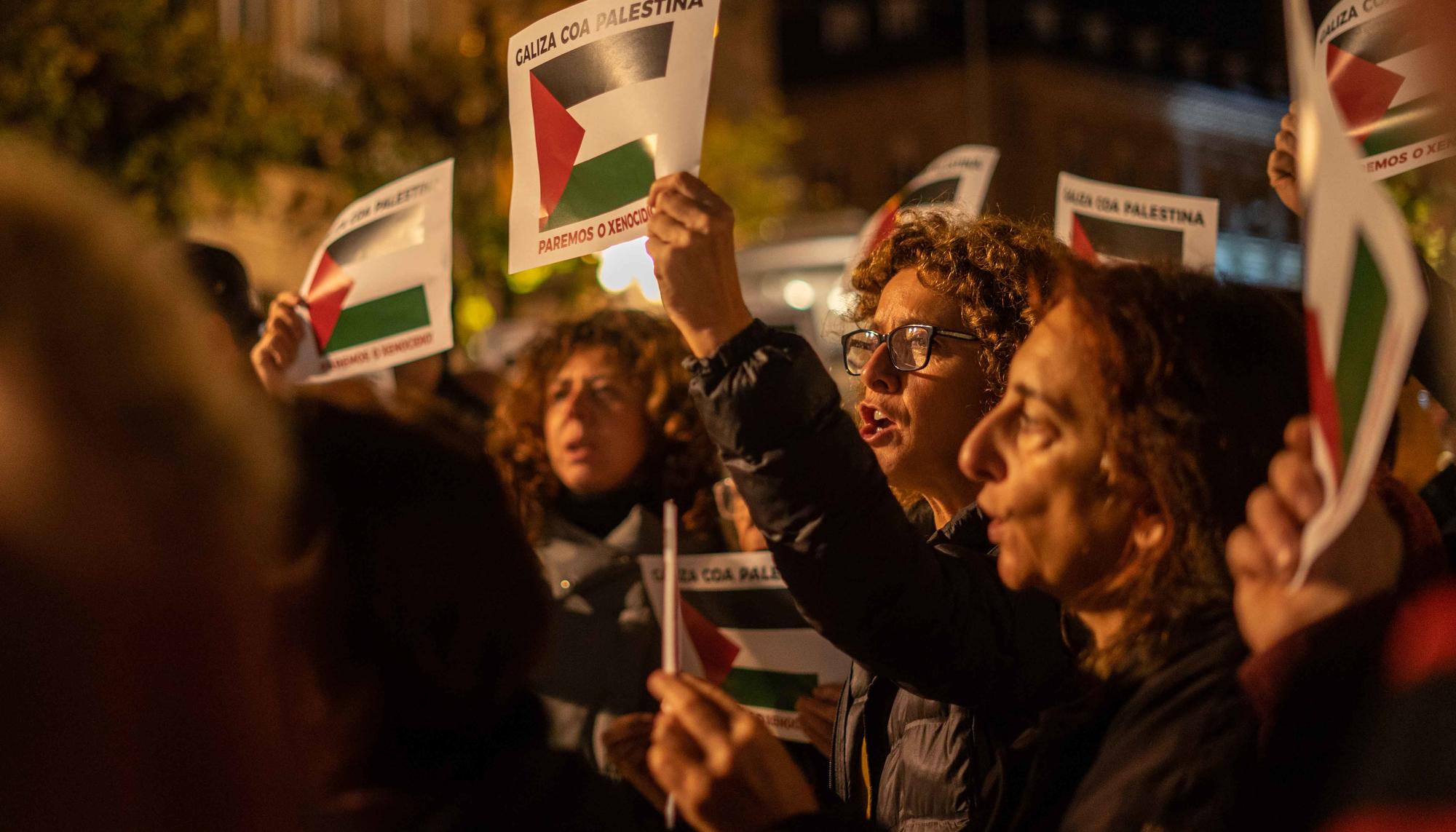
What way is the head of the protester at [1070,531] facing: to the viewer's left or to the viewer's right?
to the viewer's left

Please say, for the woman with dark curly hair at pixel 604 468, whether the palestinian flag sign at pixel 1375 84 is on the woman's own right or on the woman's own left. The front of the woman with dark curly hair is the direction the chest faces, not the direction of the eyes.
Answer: on the woman's own left

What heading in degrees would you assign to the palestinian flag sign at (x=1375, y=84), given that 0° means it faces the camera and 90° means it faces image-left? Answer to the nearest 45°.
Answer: approximately 0°

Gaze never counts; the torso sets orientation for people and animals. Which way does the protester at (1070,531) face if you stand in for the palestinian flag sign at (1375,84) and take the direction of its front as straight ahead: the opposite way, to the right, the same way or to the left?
to the right

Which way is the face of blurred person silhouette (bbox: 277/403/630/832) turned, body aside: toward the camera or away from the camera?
away from the camera

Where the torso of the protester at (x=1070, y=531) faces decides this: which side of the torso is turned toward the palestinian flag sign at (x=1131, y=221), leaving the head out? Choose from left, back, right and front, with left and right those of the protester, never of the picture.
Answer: right

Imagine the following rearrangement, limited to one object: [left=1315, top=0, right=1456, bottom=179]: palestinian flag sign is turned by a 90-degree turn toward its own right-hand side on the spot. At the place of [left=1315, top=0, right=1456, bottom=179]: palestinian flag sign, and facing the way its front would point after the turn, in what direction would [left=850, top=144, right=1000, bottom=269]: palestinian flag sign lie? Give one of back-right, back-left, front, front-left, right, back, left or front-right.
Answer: front-right

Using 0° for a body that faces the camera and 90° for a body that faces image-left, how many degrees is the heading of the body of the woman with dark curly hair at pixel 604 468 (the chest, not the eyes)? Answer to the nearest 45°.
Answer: approximately 45°

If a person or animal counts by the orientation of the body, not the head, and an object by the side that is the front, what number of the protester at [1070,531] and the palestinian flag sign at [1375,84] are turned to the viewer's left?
1

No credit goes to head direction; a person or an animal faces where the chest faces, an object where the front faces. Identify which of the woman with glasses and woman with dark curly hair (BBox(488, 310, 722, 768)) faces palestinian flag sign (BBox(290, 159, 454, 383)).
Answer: the woman with dark curly hair

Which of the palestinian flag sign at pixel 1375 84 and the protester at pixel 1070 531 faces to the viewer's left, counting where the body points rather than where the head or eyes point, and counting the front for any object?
the protester
